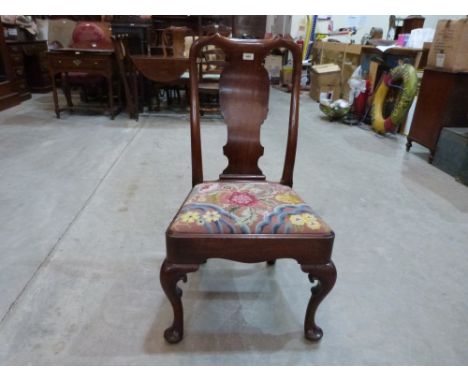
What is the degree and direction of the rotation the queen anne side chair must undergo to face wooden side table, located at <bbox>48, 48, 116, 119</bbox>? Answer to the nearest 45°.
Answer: approximately 135° to its right

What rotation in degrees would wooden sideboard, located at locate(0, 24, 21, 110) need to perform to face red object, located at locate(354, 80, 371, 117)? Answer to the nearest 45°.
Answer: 0° — it already faces it

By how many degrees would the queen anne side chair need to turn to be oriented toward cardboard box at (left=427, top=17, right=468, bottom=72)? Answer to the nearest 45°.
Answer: approximately 135° to its left

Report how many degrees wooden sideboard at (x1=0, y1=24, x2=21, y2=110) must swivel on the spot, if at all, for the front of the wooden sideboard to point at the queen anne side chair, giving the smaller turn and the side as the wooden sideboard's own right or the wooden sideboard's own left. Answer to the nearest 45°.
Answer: approximately 45° to the wooden sideboard's own right

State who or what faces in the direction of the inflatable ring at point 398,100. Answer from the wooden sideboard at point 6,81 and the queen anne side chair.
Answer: the wooden sideboard

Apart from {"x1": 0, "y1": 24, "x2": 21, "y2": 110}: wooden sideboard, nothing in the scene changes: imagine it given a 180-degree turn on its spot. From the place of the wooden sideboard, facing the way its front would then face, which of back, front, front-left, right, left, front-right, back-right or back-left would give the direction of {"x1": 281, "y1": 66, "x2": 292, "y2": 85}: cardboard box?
back-right

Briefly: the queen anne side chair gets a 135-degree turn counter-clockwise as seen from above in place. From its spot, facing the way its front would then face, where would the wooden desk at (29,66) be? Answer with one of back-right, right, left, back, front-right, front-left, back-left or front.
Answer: left

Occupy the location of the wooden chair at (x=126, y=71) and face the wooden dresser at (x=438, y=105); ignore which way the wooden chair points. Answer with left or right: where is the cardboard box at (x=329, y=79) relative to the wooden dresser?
left

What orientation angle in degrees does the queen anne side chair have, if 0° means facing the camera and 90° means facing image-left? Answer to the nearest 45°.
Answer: approximately 0°

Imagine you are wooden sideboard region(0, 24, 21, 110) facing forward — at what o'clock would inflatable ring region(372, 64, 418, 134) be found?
The inflatable ring is roughly at 12 o'clock from the wooden sideboard.

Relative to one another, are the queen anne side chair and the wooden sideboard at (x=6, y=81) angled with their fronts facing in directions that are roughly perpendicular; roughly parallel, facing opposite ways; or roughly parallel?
roughly perpendicular

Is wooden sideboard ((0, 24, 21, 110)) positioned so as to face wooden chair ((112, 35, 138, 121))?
yes

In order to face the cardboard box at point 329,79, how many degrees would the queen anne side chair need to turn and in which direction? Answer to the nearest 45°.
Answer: approximately 180°
